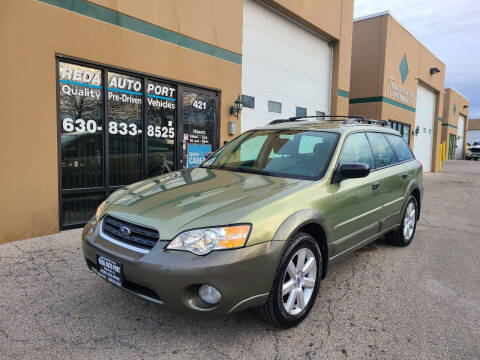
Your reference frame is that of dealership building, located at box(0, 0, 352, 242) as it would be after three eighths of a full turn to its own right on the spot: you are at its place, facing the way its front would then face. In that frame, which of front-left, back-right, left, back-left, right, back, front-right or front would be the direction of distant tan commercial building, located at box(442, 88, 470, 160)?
back-right

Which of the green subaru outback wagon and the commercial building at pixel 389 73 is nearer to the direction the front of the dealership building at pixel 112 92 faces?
the green subaru outback wagon

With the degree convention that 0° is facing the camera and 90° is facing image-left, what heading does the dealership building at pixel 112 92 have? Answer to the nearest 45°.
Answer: approximately 315°

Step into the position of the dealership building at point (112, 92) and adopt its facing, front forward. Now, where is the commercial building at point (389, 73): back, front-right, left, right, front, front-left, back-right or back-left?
left

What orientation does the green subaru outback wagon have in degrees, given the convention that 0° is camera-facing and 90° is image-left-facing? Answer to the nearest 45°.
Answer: approximately 45°

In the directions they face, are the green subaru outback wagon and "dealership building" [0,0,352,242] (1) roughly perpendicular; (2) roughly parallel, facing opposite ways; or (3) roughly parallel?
roughly perpendicular

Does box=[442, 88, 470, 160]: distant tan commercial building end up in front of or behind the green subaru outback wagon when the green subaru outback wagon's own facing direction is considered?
behind

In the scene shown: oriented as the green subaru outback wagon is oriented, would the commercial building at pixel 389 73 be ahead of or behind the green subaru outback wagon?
behind
